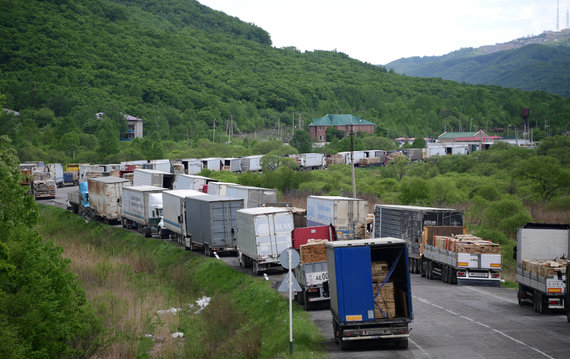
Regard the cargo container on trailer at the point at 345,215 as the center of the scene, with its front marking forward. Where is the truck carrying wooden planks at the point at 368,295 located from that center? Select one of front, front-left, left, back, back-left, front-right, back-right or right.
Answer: back-left

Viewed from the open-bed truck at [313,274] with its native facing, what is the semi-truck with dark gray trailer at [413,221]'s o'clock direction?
The semi-truck with dark gray trailer is roughly at 1 o'clock from the open-bed truck.

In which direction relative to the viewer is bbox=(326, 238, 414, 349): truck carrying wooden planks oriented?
away from the camera

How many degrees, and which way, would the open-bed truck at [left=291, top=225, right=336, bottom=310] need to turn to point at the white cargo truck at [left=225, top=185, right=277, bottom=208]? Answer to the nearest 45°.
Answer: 0° — it already faces it

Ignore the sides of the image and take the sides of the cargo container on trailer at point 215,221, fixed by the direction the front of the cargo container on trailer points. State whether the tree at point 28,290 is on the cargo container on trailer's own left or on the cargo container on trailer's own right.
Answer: on the cargo container on trailer's own left

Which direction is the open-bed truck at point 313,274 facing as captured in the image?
away from the camera

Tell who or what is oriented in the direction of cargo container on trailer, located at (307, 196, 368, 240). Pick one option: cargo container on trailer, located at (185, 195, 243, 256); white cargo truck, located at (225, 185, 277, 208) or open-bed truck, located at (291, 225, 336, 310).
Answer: the open-bed truck

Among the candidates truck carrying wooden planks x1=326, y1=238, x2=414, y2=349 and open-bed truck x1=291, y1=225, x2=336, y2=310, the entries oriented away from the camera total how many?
2

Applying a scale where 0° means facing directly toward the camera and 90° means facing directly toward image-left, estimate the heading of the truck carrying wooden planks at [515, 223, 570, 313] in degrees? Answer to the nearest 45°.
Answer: approximately 135°
